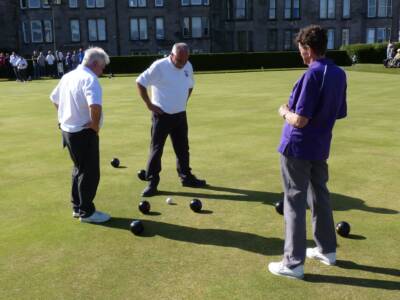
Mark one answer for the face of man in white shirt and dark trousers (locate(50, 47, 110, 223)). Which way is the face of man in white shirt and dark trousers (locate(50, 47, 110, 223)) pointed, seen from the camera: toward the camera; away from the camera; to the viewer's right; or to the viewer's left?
to the viewer's right

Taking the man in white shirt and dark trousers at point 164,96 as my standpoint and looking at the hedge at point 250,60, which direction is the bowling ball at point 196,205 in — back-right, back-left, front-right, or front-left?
back-right

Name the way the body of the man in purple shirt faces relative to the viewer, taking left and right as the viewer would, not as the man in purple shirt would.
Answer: facing away from the viewer and to the left of the viewer

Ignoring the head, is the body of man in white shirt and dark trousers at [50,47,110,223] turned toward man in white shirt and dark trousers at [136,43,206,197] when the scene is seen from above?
yes

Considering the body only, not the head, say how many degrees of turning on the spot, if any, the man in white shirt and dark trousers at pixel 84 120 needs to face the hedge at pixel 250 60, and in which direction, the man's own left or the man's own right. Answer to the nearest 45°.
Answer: approximately 45° to the man's own left

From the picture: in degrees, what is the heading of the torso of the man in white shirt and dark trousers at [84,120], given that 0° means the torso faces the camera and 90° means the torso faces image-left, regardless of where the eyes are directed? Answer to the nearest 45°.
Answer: approximately 225°

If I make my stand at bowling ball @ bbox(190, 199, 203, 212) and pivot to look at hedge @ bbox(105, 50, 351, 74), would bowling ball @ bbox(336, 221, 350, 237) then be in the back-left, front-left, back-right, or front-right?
back-right

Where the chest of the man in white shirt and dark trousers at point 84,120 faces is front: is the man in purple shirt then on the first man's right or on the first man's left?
on the first man's right

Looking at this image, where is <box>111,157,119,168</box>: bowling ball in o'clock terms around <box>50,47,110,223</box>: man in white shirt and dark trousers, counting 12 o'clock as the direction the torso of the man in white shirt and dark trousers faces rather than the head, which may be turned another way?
The bowling ball is roughly at 11 o'clock from the man in white shirt and dark trousers.

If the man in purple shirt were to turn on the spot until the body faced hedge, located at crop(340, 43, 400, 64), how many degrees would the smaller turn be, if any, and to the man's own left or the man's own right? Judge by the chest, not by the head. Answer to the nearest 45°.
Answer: approximately 45° to the man's own right

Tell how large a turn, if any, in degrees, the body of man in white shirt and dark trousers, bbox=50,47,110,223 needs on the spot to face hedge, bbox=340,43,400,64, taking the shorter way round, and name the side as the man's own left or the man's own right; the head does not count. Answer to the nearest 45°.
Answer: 0° — they already face it

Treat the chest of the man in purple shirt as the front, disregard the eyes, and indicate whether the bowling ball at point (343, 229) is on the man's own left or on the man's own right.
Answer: on the man's own right

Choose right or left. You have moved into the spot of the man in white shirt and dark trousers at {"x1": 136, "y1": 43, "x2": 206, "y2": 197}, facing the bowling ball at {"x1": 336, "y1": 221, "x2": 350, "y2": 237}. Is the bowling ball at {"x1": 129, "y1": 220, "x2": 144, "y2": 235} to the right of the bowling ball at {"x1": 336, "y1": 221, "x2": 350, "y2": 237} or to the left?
right
